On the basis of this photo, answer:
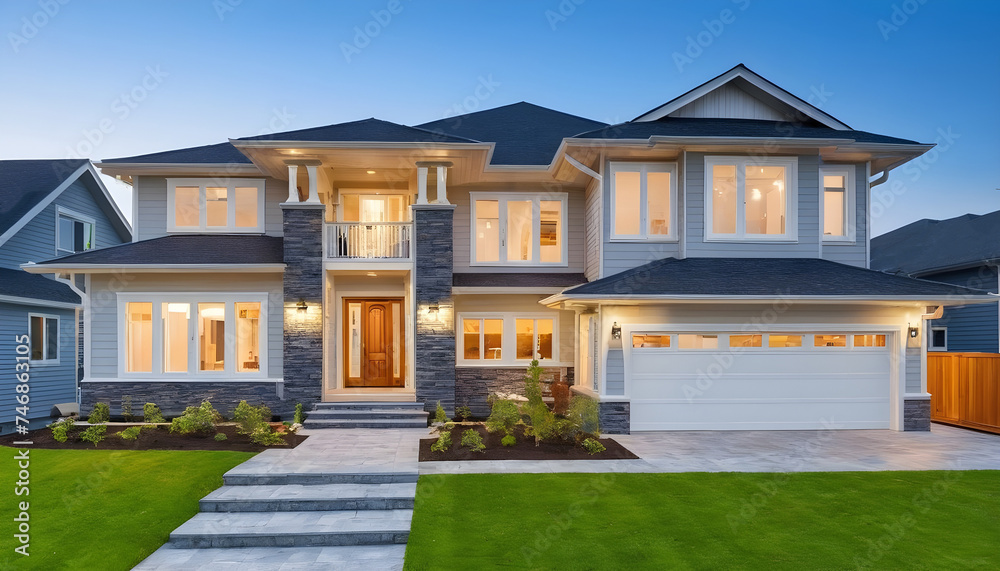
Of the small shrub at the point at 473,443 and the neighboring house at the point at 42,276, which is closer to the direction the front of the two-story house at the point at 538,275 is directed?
the small shrub

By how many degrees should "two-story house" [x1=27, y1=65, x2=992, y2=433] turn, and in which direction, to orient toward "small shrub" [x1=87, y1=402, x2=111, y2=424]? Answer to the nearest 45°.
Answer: approximately 90° to its right

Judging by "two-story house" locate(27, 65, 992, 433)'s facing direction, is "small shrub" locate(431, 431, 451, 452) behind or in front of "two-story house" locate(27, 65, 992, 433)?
in front

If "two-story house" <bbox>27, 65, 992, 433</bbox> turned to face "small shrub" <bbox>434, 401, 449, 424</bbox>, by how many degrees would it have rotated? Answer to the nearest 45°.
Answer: approximately 45° to its right

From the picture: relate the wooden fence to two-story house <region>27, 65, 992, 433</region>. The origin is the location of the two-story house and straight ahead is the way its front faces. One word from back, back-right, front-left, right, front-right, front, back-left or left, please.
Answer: left

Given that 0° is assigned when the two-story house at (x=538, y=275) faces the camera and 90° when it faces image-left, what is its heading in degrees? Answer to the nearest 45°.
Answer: approximately 0°
